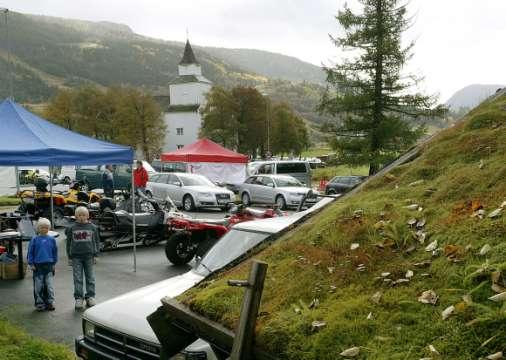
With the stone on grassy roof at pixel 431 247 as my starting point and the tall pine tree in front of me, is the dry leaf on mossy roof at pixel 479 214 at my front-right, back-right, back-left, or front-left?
front-right

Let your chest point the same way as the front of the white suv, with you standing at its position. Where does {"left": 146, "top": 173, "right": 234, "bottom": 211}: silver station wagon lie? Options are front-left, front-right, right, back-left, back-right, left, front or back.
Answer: back-right

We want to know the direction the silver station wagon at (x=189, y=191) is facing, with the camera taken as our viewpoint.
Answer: facing the viewer and to the right of the viewer

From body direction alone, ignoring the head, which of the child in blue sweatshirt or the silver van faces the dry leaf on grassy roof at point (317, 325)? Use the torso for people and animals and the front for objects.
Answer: the child in blue sweatshirt

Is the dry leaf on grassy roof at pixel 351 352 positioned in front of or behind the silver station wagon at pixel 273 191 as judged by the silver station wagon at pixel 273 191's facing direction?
in front

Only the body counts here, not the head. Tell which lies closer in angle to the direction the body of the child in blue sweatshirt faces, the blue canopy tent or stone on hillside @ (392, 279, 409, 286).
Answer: the stone on hillside

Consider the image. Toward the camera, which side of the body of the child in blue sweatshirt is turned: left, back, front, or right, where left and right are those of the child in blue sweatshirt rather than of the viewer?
front

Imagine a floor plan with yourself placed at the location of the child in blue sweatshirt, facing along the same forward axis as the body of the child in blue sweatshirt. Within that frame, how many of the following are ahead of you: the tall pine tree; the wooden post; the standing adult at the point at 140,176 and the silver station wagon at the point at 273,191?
1

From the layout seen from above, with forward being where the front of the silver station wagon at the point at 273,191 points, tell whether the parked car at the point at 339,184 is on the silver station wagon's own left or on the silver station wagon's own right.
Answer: on the silver station wagon's own left

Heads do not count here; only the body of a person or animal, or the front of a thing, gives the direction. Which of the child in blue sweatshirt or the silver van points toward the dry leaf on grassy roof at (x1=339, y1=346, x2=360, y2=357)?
the child in blue sweatshirt

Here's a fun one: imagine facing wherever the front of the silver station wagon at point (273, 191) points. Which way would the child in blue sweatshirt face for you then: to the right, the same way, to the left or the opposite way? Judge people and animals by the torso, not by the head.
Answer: the same way

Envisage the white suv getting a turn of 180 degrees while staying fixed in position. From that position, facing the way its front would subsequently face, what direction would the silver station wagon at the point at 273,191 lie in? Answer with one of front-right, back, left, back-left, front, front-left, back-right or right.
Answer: front-left

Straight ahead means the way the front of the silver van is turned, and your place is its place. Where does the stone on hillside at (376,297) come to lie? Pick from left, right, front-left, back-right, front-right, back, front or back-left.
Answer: left

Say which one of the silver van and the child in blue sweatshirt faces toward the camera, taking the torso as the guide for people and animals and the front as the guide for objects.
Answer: the child in blue sweatshirt

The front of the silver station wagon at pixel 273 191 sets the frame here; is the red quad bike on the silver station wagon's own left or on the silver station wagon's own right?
on the silver station wagon's own right

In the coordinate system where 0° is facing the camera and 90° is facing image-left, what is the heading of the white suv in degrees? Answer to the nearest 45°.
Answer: approximately 45°

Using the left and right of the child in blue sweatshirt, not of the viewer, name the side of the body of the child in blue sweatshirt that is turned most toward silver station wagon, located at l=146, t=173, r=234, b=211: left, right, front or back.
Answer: back

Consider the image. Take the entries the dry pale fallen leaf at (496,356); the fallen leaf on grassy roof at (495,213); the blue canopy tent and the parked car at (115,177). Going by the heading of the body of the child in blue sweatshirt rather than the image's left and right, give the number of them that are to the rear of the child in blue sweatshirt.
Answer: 2

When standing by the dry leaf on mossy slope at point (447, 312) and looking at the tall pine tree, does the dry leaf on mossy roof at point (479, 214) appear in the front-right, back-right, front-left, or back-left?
front-right

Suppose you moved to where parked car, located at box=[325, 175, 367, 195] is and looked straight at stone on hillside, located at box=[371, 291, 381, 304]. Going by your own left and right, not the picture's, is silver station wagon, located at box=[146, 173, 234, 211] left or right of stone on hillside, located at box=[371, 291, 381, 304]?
right
